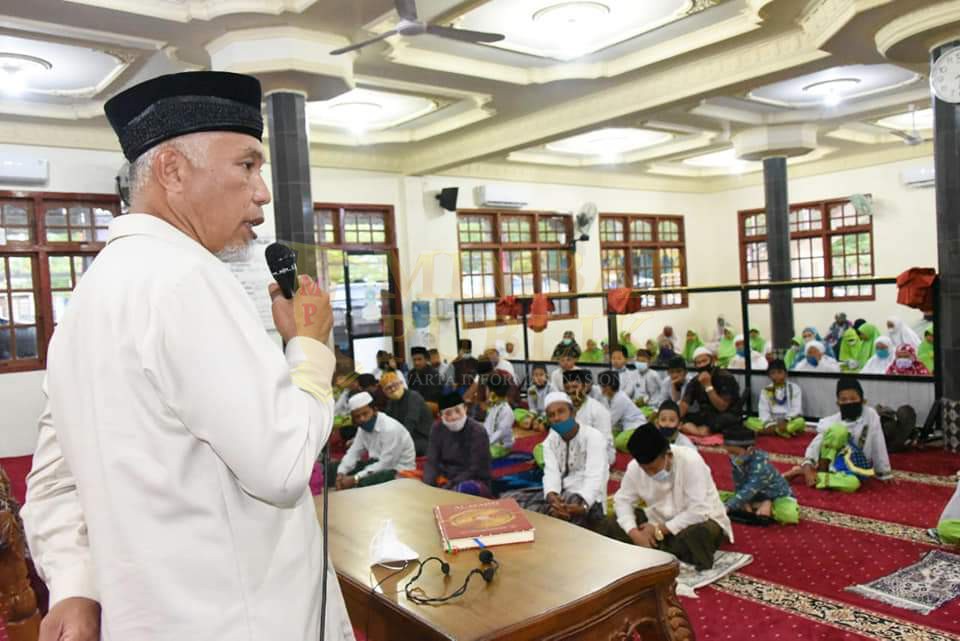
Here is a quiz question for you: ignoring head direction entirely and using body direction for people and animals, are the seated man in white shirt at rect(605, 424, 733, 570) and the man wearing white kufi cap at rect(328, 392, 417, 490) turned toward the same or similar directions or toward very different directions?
same or similar directions

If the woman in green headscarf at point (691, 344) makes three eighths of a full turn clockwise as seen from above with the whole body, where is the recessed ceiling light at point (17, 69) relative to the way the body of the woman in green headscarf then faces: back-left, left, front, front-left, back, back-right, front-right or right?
back-left

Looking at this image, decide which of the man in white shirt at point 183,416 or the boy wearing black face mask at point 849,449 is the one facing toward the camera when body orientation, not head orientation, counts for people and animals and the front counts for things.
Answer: the boy wearing black face mask

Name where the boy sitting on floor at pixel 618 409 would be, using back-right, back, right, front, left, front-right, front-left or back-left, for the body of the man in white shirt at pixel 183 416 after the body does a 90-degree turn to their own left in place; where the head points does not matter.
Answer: right

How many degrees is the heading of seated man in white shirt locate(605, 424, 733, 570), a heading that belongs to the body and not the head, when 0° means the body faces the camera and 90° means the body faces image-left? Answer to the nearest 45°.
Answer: approximately 45°

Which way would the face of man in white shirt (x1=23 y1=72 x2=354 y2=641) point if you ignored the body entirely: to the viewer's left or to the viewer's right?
to the viewer's right

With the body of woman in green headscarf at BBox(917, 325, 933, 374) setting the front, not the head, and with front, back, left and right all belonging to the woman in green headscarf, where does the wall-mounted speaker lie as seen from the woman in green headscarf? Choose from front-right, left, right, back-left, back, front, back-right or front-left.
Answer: front-right

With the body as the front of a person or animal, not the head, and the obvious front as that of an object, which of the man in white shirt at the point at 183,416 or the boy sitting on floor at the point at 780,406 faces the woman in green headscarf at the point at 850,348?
the man in white shirt

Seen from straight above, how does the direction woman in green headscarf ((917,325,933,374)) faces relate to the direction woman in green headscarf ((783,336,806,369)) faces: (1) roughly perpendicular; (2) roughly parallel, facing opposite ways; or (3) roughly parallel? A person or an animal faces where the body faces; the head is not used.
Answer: roughly parallel

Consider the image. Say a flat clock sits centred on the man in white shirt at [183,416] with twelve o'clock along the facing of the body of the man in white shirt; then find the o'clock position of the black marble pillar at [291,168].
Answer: The black marble pillar is roughly at 11 o'clock from the man in white shirt.

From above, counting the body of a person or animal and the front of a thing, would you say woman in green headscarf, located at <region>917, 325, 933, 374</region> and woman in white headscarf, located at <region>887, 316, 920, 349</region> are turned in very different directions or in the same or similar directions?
same or similar directions

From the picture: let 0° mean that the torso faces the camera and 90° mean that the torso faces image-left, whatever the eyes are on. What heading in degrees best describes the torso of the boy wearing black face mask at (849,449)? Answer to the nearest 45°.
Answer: approximately 0°

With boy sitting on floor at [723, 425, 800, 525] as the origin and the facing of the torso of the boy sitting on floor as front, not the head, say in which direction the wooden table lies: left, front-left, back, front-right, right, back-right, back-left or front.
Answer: front-left

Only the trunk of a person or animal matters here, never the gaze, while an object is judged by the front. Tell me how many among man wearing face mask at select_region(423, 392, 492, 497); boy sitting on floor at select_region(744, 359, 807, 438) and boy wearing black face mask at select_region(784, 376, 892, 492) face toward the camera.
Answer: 3

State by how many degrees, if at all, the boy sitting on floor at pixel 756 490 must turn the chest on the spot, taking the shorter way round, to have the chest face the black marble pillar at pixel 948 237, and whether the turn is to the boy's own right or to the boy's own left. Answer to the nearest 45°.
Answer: approximately 180°

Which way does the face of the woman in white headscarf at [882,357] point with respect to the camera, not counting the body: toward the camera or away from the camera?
toward the camera

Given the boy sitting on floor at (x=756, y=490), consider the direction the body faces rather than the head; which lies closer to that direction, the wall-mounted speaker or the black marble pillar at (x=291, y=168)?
the black marble pillar

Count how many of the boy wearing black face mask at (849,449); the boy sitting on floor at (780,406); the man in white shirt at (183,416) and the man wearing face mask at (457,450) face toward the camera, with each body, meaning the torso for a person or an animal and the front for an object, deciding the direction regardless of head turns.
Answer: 3

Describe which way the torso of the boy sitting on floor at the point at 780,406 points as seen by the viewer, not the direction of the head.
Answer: toward the camera

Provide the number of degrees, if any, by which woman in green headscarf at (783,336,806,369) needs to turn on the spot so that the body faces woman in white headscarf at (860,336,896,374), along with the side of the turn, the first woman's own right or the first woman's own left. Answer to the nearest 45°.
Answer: approximately 90° to the first woman's own left
